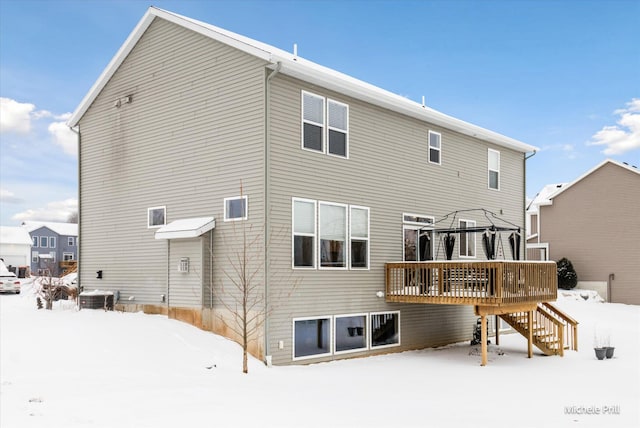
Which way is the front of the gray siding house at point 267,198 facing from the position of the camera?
facing away from the viewer and to the left of the viewer

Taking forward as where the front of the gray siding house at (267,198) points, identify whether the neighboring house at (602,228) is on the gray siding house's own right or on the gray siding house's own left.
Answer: on the gray siding house's own right

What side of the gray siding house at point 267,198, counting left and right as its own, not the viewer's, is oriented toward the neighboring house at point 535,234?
right

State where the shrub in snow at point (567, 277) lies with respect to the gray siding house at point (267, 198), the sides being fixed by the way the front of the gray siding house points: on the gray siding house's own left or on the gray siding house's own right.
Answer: on the gray siding house's own right
